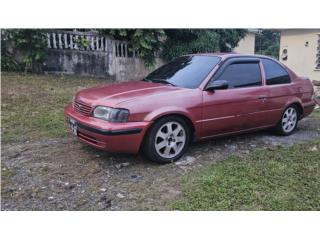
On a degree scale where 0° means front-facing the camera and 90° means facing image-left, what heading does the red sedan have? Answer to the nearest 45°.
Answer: approximately 45°

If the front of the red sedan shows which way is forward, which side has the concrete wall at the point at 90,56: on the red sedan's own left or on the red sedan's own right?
on the red sedan's own right

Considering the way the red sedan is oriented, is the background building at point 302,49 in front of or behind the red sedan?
behind

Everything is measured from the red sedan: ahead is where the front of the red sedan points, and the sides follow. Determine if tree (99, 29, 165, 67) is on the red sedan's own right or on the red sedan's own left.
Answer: on the red sedan's own right

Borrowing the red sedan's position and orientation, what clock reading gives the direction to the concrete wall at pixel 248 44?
The concrete wall is roughly at 5 o'clock from the red sedan.

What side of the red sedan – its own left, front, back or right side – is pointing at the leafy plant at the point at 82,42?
right
